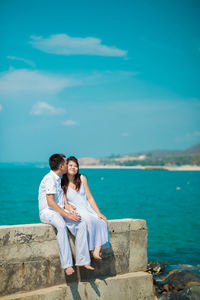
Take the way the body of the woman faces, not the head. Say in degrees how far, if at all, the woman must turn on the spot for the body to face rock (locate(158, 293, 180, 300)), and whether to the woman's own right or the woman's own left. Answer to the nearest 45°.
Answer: approximately 90° to the woman's own left

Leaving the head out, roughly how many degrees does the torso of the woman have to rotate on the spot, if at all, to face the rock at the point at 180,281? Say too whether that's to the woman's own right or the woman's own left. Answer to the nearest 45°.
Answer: approximately 90° to the woman's own left

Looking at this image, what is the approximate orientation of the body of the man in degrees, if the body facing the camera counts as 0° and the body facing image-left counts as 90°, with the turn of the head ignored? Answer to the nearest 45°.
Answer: approximately 315°

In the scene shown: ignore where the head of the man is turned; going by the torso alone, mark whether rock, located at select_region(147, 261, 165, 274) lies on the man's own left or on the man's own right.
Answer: on the man's own left
